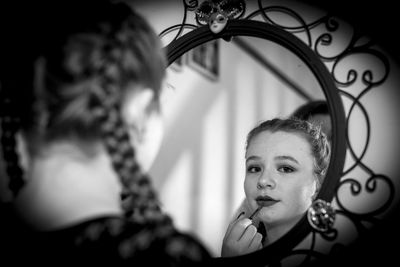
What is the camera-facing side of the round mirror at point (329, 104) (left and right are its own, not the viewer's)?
front

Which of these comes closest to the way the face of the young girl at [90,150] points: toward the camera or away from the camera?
away from the camera
